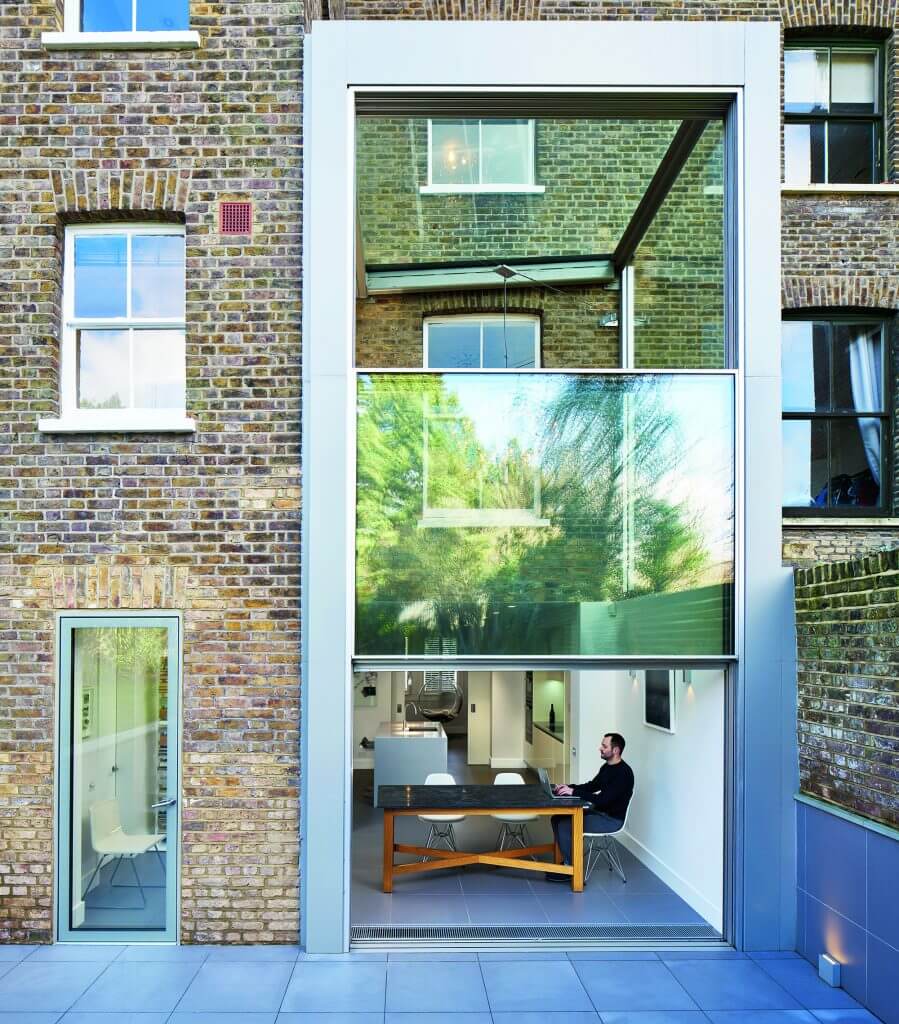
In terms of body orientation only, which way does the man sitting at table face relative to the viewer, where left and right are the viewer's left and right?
facing to the left of the viewer

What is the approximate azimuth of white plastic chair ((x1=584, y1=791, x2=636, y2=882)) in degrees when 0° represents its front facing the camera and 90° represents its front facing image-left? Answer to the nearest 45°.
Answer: approximately 90°

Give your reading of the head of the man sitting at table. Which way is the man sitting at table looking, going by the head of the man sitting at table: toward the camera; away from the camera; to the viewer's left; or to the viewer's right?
to the viewer's left

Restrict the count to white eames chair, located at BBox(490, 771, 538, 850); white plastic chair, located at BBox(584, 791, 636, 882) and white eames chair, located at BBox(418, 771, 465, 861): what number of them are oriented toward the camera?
2

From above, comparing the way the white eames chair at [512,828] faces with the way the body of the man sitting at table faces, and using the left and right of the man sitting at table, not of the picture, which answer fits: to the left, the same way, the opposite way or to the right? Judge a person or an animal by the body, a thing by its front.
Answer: to the left

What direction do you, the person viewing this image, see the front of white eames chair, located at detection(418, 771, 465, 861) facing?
facing the viewer

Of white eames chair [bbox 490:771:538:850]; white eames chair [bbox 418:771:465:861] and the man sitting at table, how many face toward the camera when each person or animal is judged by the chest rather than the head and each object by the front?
2

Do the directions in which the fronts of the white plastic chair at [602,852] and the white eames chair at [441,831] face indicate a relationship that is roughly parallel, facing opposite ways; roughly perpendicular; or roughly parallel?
roughly perpendicular
